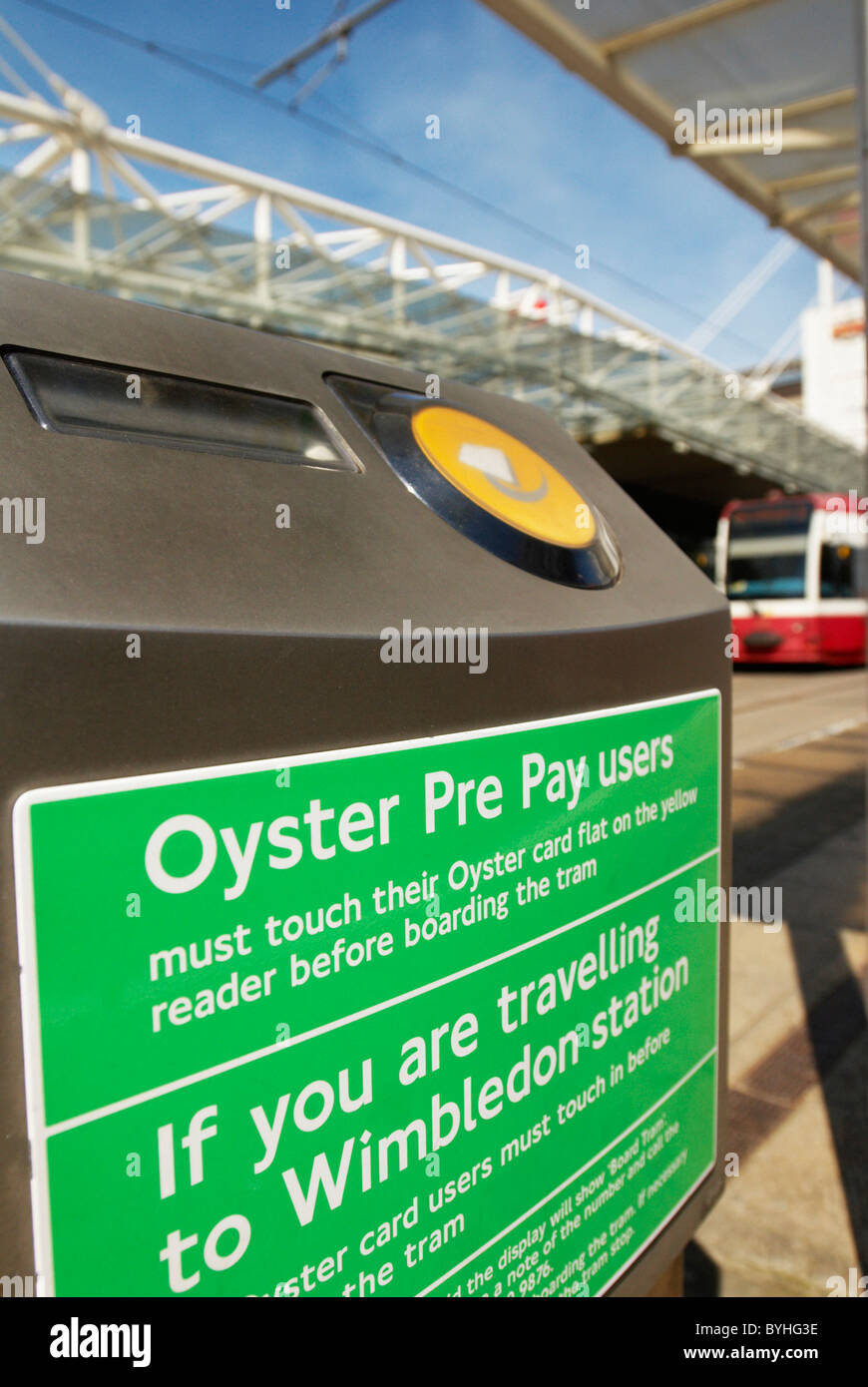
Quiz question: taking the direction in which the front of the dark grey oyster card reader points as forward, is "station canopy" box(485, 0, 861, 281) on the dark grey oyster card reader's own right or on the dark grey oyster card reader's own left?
on the dark grey oyster card reader's own left
